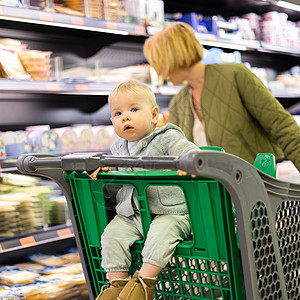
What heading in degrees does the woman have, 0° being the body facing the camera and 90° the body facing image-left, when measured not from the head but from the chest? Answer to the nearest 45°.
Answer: approximately 45°

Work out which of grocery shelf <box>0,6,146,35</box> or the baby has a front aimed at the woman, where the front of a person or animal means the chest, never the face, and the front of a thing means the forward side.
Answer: the grocery shelf

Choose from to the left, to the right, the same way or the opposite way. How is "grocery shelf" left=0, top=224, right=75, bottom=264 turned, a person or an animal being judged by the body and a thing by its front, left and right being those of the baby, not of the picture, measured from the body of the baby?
to the left

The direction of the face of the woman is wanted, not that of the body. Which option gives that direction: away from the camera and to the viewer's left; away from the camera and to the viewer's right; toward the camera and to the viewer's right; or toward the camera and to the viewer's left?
toward the camera and to the viewer's left

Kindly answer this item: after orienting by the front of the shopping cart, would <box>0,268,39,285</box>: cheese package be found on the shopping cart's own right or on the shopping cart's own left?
on the shopping cart's own left

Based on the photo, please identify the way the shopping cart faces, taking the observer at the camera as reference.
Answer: facing away from the viewer and to the right of the viewer

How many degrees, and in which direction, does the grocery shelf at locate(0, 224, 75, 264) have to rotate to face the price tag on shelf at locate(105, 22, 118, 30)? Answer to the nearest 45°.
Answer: approximately 90° to its left

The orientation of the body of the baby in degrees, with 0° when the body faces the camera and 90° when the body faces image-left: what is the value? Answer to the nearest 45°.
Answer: approximately 45°

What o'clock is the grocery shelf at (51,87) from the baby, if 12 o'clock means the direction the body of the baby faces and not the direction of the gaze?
The grocery shelf is roughly at 4 o'clock from the baby.

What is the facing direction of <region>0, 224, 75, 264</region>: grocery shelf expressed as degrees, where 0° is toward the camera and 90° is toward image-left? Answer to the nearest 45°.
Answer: approximately 315°
